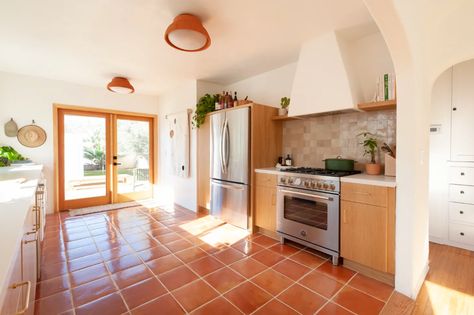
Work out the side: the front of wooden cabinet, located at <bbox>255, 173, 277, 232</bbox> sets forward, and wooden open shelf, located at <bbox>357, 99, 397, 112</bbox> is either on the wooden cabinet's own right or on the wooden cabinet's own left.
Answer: on the wooden cabinet's own left

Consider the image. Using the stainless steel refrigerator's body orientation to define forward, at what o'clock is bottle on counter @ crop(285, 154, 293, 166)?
The bottle on counter is roughly at 8 o'clock from the stainless steel refrigerator.

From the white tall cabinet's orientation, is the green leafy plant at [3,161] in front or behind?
in front

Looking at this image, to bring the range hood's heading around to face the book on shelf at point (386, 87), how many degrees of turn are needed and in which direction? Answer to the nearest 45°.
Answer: approximately 135° to its left

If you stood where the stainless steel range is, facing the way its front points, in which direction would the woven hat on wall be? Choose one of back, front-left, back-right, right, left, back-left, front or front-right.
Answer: front-right
